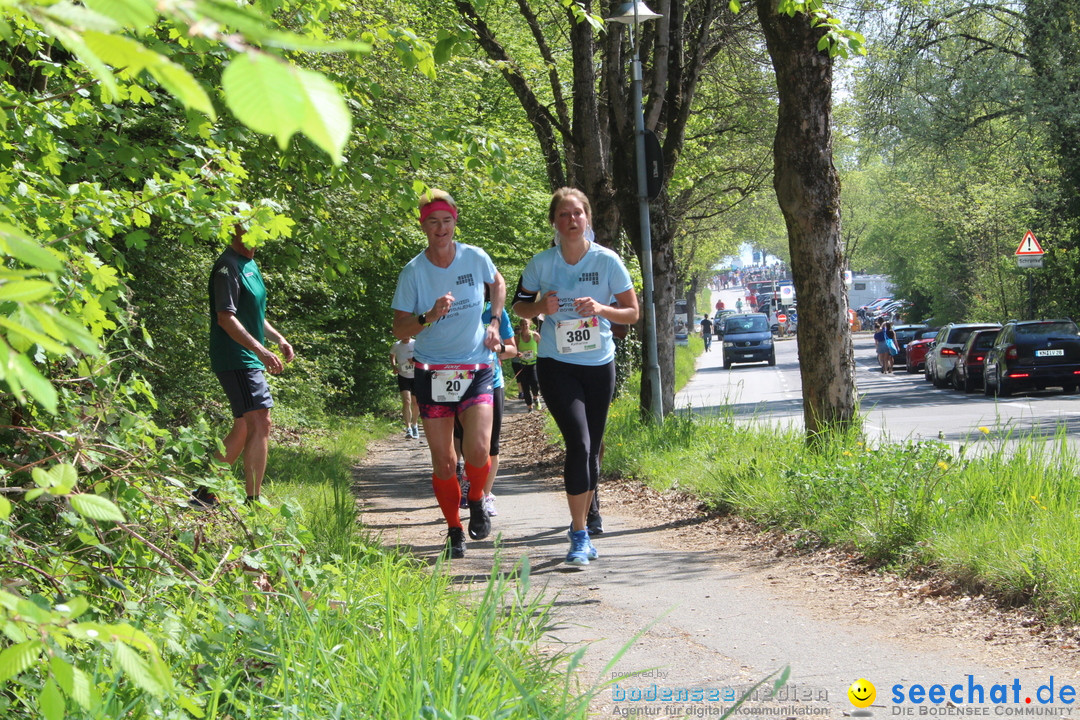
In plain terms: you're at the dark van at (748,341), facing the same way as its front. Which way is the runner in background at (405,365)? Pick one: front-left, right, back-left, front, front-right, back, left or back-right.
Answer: front

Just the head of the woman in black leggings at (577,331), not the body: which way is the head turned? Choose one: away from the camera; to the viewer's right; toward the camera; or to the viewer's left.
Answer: toward the camera

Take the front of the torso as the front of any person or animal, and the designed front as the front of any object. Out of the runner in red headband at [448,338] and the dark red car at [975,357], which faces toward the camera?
the runner in red headband

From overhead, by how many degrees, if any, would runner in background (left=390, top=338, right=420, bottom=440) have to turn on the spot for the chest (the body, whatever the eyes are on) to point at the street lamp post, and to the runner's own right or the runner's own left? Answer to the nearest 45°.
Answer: approximately 45° to the runner's own left

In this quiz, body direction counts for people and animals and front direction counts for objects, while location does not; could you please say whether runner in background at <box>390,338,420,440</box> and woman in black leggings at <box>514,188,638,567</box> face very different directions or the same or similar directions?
same or similar directions

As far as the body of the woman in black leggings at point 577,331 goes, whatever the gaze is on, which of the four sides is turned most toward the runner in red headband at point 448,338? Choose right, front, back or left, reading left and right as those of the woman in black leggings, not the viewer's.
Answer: right

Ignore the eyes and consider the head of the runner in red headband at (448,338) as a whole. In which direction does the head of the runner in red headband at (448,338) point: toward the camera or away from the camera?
toward the camera

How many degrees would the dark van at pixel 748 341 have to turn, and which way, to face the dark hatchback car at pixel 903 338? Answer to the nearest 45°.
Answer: approximately 90° to its left

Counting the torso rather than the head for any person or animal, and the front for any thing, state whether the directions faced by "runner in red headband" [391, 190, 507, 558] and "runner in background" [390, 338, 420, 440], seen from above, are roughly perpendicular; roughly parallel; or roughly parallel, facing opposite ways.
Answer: roughly parallel

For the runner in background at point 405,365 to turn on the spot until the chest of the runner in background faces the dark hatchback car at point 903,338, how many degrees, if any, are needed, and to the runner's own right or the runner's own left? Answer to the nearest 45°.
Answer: approximately 135° to the runner's own left

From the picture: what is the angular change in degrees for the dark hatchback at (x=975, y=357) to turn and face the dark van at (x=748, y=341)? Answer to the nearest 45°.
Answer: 0° — it already faces it

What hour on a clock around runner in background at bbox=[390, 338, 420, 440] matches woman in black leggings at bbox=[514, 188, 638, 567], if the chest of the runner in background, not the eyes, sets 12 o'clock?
The woman in black leggings is roughly at 12 o'clock from the runner in background.

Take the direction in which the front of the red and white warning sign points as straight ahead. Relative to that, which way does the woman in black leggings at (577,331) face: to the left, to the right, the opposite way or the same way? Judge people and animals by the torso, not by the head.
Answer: the same way

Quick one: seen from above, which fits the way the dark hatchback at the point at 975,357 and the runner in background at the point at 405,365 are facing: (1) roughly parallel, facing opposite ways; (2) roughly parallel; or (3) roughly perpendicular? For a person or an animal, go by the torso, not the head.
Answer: roughly parallel, facing opposite ways

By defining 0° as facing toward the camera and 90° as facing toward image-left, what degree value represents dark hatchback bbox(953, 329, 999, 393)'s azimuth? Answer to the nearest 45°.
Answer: approximately 135°

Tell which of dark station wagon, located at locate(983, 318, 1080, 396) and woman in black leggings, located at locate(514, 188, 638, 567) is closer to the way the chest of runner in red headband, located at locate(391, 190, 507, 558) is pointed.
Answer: the woman in black leggings

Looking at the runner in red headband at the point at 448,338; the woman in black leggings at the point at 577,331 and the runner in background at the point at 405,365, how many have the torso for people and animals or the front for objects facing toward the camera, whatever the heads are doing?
3

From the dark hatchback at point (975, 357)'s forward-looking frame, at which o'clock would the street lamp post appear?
The street lamp post is roughly at 8 o'clock from the dark hatchback.

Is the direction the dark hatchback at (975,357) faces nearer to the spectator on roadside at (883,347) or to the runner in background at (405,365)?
the spectator on roadside

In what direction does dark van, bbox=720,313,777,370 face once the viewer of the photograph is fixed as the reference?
facing the viewer

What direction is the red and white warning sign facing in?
toward the camera
